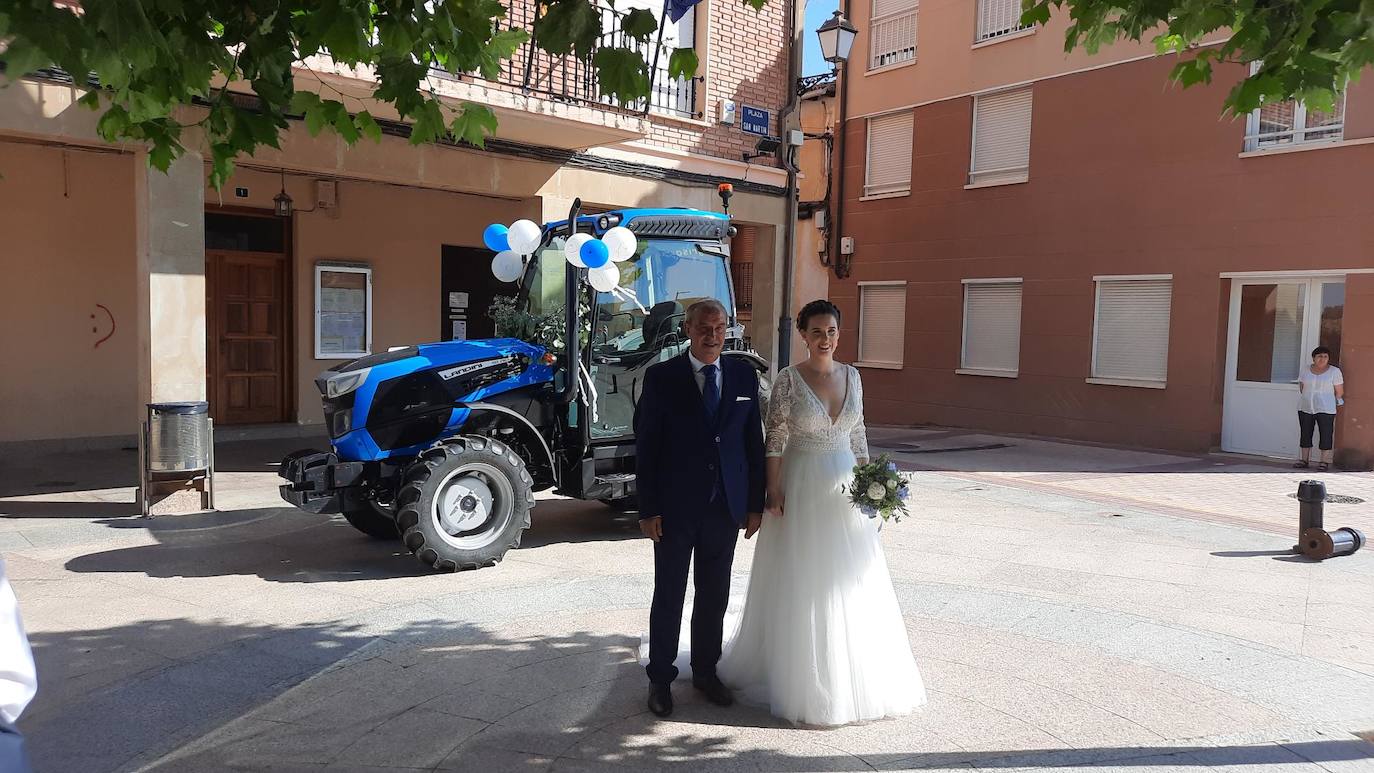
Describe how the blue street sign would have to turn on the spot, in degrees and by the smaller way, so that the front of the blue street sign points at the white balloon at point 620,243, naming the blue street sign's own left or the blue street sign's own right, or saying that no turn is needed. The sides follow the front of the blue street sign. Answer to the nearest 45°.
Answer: approximately 45° to the blue street sign's own right

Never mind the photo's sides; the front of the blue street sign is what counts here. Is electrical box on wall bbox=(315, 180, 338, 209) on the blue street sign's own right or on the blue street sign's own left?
on the blue street sign's own right

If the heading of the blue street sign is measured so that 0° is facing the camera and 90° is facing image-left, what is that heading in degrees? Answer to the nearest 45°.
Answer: approximately 315°

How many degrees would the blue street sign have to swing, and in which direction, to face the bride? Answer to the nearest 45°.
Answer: approximately 45° to its right

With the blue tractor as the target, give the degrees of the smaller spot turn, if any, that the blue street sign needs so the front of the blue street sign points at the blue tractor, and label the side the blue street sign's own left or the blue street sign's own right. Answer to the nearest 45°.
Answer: approximately 45° to the blue street sign's own right

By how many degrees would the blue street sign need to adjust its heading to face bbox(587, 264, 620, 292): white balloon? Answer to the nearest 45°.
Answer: approximately 45° to its right

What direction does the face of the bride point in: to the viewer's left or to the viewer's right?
to the viewer's right
